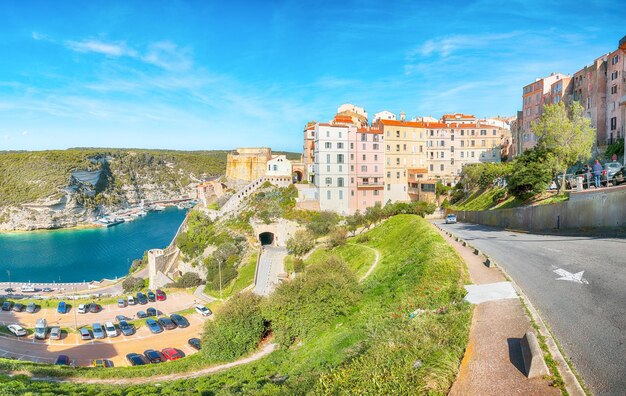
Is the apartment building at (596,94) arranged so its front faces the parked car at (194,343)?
yes

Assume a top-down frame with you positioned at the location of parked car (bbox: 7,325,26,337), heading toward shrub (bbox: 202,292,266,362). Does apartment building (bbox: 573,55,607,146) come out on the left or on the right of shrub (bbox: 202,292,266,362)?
left

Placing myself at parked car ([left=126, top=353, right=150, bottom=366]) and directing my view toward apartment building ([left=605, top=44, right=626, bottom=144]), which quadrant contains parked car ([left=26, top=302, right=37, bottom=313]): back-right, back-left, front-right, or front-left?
back-left

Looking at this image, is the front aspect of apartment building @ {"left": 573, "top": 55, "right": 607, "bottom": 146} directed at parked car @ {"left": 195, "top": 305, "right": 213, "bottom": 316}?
yes

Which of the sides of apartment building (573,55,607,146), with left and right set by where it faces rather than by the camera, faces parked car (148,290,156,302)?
front

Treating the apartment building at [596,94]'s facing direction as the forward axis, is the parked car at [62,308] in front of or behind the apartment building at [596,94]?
in front

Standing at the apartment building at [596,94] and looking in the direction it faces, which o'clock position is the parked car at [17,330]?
The parked car is roughly at 12 o'clock from the apartment building.

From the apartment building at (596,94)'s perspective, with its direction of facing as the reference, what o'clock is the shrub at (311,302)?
The shrub is roughly at 11 o'clock from the apartment building.

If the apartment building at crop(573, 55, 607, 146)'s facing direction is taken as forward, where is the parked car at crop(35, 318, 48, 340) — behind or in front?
in front

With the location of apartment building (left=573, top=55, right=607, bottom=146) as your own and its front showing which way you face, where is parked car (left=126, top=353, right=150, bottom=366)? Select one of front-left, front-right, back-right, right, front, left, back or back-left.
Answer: front

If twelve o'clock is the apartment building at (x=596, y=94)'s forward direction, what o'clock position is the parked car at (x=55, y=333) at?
The parked car is roughly at 12 o'clock from the apartment building.

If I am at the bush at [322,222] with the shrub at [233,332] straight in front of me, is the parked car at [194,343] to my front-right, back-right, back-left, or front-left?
front-right

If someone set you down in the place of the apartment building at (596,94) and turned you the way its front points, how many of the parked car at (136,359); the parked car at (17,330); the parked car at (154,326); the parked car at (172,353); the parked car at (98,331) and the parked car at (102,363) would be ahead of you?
6

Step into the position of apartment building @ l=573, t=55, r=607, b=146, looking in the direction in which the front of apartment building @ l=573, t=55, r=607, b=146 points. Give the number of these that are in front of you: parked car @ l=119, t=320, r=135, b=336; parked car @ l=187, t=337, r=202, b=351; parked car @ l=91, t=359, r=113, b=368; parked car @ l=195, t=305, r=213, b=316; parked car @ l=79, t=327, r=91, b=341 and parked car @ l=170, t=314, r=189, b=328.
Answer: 6

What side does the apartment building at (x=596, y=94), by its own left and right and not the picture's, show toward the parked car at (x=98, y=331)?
front

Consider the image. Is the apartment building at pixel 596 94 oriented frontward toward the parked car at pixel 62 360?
yes

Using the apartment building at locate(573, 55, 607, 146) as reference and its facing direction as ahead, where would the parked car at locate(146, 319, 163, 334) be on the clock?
The parked car is roughly at 12 o'clock from the apartment building.

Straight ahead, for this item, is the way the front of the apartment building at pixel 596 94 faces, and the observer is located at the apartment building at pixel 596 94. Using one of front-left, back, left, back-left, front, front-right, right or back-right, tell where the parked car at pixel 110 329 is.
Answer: front

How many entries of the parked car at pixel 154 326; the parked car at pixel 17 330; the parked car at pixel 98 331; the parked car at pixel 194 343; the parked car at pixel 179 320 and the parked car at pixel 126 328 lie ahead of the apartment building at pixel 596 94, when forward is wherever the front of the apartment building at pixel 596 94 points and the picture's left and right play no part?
6

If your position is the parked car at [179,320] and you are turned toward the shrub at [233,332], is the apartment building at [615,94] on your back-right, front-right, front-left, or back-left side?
front-left
